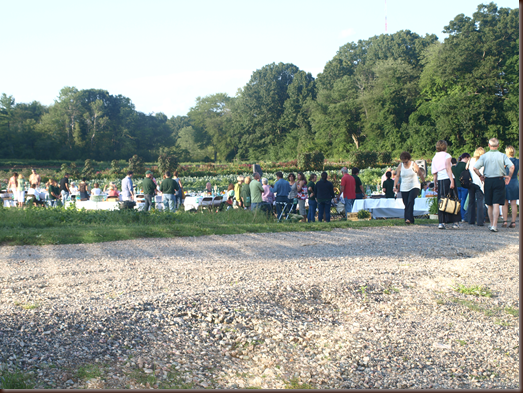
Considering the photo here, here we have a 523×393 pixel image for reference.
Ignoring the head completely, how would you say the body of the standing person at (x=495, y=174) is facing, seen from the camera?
away from the camera

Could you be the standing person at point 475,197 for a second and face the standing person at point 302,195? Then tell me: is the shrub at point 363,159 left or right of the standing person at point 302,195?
right

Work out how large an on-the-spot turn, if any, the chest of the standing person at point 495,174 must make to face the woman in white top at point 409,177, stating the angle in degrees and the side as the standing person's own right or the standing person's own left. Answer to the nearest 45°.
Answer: approximately 90° to the standing person's own left

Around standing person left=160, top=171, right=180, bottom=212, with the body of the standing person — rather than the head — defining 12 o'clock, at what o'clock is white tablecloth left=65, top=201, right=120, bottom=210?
The white tablecloth is roughly at 10 o'clock from the standing person.

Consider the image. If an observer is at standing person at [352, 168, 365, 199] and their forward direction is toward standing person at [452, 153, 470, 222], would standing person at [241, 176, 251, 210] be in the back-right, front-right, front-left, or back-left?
back-right

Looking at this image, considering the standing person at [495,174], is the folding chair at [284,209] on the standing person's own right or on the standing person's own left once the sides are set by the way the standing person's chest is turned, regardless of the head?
on the standing person's own left

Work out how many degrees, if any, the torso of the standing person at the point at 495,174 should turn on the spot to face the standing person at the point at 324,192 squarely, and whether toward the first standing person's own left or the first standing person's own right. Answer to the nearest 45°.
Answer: approximately 45° to the first standing person's own left

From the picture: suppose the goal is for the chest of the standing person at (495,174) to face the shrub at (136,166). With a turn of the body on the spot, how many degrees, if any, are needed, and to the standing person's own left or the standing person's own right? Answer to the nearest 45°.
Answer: approximately 45° to the standing person's own left

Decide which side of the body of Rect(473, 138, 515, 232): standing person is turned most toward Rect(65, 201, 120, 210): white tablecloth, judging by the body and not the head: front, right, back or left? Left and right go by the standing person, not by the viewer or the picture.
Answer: left

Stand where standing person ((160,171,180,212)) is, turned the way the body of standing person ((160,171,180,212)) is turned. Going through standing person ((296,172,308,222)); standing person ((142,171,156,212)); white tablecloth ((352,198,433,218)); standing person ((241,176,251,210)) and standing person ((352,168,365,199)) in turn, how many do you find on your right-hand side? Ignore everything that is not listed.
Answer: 4

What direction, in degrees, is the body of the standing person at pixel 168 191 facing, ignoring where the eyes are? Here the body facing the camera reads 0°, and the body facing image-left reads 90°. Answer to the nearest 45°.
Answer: approximately 180°
